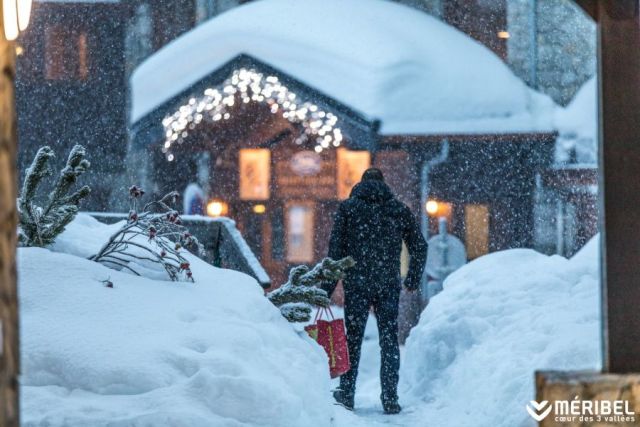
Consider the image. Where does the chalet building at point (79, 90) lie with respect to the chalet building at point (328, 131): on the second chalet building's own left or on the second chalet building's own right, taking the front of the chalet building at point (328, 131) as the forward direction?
on the second chalet building's own right

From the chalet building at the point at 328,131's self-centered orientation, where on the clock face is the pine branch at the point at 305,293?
The pine branch is roughly at 12 o'clock from the chalet building.

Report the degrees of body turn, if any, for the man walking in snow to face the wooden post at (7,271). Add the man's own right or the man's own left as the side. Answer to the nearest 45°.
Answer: approximately 180°

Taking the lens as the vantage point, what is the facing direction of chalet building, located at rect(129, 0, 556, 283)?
facing the viewer

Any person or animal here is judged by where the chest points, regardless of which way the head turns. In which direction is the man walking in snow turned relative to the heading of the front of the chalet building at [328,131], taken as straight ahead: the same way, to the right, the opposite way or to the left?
the opposite way

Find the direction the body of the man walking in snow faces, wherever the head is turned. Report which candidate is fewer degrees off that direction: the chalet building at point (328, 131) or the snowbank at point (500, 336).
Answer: the chalet building

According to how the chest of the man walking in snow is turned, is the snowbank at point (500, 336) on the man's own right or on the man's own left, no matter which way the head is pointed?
on the man's own right

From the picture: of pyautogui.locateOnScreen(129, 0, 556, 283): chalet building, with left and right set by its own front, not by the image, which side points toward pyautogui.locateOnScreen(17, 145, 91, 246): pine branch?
front

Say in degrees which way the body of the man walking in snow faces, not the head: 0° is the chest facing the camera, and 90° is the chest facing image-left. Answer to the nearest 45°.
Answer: approximately 180°

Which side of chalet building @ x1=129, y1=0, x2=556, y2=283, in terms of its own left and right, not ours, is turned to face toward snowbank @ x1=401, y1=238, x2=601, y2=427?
front

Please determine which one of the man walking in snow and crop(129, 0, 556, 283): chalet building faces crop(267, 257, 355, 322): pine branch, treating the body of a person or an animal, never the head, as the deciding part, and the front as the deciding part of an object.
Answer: the chalet building

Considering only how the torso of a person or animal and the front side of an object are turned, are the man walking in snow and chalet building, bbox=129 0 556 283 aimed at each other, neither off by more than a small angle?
yes

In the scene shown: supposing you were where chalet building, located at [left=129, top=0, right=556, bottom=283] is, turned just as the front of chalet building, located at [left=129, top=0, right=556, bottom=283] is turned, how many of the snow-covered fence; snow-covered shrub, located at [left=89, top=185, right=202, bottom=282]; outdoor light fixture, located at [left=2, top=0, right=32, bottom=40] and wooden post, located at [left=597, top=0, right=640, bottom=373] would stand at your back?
0

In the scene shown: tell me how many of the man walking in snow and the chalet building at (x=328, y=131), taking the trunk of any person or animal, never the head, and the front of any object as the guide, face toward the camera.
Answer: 1

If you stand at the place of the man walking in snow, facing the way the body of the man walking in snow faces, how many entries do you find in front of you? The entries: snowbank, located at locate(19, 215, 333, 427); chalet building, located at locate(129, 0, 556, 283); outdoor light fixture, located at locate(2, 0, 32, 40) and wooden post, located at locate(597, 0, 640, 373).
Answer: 1

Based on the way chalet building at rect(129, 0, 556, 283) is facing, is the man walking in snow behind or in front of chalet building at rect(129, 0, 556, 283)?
in front

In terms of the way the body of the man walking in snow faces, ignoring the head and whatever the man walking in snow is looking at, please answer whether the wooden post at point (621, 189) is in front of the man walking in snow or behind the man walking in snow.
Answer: behind

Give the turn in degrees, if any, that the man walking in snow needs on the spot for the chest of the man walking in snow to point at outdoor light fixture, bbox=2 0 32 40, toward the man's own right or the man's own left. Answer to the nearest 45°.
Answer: approximately 180°
